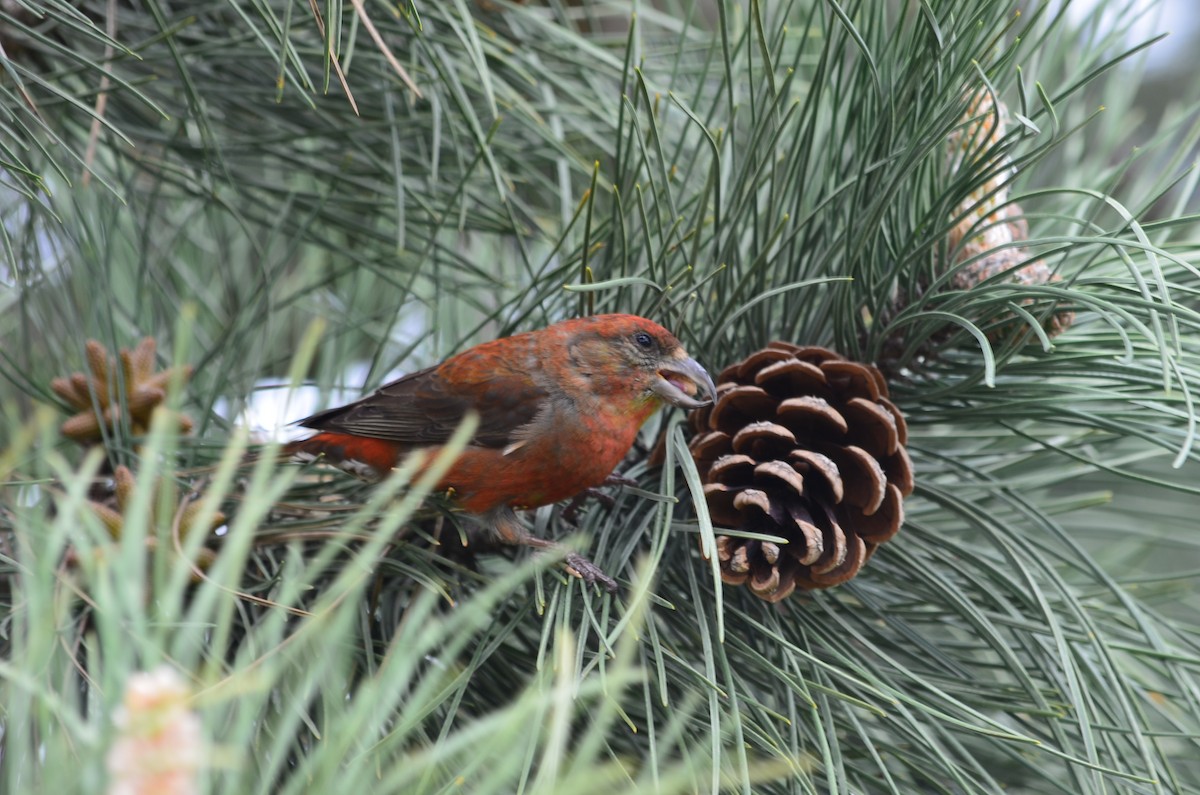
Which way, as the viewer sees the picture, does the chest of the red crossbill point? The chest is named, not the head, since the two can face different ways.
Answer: to the viewer's right

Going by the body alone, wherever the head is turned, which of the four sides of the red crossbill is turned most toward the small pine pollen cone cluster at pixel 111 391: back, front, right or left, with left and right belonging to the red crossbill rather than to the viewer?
back

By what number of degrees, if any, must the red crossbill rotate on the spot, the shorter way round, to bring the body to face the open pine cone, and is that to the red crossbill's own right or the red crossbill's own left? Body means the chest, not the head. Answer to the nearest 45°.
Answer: approximately 45° to the red crossbill's own right

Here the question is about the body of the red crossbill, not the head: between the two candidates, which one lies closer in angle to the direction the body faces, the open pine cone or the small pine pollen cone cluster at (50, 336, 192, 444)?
the open pine cone
